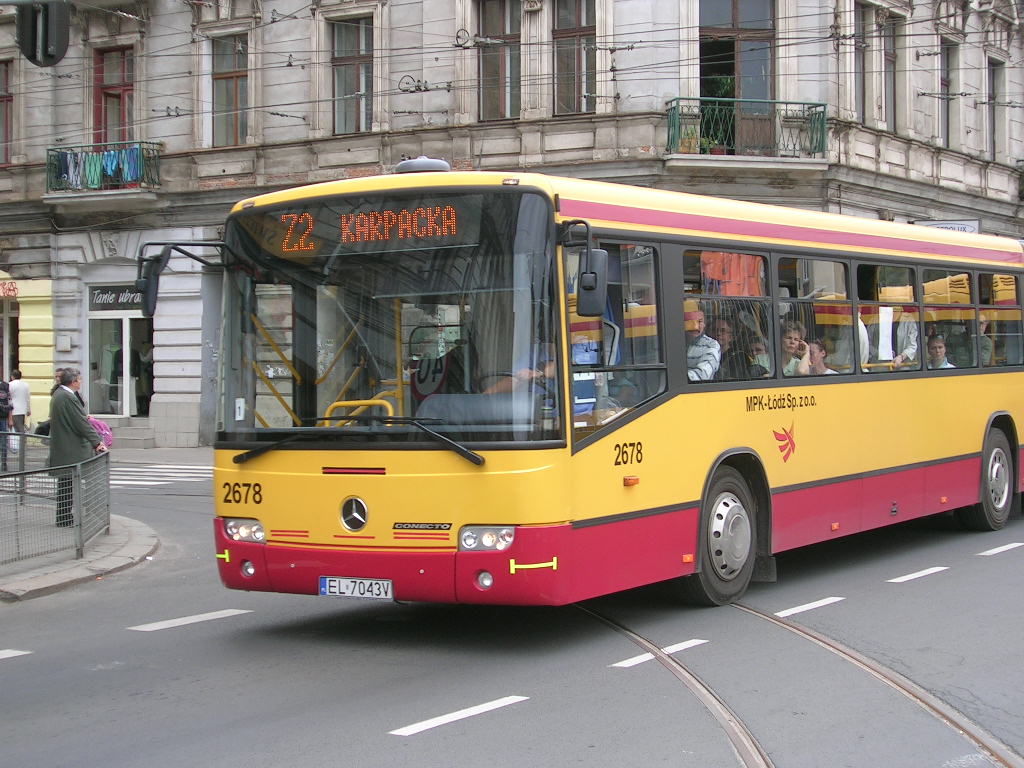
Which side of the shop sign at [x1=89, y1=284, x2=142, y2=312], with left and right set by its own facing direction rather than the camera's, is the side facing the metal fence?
front

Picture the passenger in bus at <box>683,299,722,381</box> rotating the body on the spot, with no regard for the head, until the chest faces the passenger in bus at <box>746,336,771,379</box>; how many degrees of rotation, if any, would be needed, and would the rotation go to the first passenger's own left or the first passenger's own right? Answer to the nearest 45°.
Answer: approximately 180°

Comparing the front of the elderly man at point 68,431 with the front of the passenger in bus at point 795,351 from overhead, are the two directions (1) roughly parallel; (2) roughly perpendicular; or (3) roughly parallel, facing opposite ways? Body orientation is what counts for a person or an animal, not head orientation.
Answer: roughly parallel, facing opposite ways

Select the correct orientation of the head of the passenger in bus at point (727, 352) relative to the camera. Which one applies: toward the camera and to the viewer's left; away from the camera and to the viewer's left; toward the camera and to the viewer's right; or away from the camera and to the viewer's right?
toward the camera and to the viewer's left

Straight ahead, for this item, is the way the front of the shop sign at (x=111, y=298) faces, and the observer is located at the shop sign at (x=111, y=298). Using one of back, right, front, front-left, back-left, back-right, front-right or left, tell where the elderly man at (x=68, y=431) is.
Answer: front

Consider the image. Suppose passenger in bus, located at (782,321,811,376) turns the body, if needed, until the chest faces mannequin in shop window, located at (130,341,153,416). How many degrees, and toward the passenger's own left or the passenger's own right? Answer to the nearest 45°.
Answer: approximately 90° to the passenger's own right

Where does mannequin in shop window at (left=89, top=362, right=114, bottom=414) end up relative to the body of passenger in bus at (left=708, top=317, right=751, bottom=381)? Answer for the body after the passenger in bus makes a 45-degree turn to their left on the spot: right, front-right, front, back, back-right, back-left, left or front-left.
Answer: back-right

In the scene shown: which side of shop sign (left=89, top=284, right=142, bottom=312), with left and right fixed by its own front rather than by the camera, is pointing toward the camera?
front

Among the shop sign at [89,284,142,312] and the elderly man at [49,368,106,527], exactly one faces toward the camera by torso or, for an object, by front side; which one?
the shop sign

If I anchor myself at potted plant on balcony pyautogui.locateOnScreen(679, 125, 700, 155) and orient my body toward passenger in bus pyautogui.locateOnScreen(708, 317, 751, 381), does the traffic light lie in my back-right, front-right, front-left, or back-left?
front-right

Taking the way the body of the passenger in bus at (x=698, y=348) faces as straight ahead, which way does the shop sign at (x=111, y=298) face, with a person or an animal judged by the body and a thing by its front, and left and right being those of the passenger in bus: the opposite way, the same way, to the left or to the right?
to the left

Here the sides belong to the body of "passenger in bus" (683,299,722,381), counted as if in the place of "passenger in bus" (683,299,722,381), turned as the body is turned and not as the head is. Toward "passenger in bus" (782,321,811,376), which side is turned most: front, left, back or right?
back

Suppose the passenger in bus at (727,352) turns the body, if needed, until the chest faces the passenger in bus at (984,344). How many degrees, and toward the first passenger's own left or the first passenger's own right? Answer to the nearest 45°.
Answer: approximately 180°

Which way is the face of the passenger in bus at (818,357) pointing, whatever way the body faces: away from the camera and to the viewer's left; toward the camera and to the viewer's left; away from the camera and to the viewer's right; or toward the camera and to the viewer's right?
toward the camera and to the viewer's left

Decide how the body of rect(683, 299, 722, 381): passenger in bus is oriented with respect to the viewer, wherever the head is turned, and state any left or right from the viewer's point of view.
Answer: facing the viewer and to the left of the viewer
